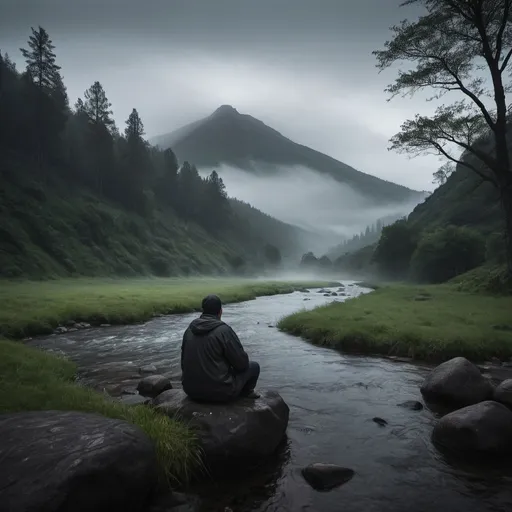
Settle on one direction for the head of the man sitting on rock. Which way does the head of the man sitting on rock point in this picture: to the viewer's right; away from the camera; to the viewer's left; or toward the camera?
away from the camera

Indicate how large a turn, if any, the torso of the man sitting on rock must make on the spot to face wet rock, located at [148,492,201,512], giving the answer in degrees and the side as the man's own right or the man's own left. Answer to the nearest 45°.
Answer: approximately 135° to the man's own right

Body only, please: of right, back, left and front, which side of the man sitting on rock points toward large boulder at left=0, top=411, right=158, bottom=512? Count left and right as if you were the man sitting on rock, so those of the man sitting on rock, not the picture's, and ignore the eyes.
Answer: back

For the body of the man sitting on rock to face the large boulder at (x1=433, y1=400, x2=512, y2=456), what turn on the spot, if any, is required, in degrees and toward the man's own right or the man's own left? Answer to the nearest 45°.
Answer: approximately 45° to the man's own right

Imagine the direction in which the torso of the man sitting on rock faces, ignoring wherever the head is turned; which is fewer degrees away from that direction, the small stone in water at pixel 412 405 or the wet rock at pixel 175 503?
the small stone in water

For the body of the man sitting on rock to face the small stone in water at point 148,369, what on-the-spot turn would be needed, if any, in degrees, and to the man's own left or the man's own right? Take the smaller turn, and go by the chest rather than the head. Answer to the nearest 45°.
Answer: approximately 45° to the man's own left

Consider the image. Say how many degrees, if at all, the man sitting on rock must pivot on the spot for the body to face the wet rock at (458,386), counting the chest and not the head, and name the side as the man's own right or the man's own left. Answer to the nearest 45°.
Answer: approximately 45° to the man's own right

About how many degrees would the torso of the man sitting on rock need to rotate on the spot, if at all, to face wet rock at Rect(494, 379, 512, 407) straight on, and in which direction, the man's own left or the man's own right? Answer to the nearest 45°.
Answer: approximately 45° to the man's own right

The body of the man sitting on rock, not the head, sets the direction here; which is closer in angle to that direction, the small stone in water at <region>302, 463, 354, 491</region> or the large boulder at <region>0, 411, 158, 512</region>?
the small stone in water

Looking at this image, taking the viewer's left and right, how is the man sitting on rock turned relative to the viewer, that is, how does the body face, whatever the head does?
facing away from the viewer and to the right of the viewer

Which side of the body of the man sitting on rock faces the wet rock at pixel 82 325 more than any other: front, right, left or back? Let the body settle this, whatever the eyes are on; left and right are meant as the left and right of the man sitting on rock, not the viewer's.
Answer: left

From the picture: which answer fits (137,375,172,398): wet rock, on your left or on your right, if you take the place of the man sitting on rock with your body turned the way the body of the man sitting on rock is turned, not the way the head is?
on your left

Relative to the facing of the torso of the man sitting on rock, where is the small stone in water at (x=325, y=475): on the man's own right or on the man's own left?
on the man's own right
